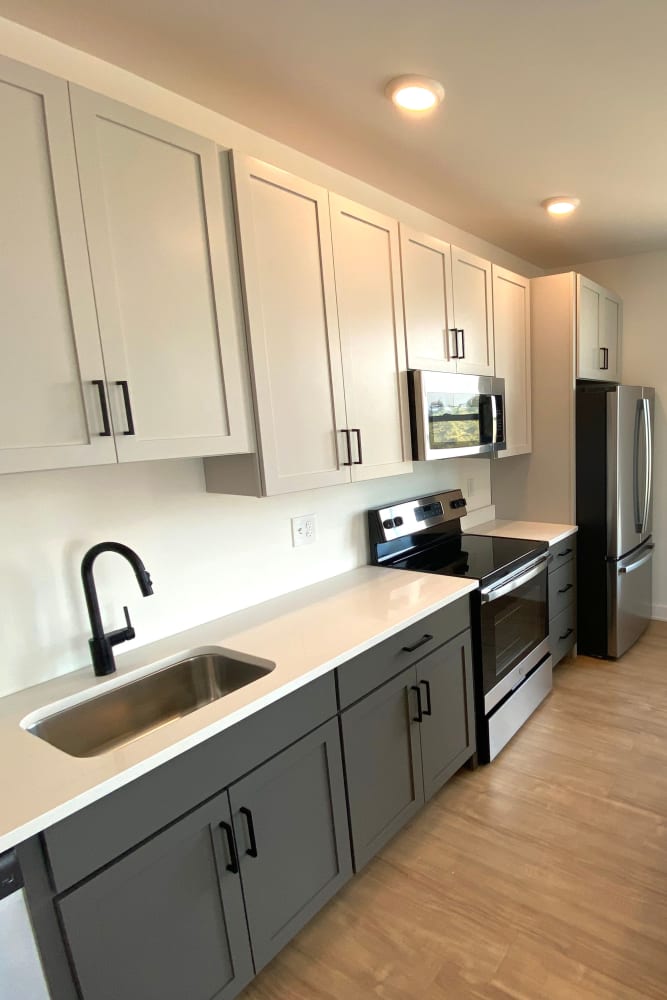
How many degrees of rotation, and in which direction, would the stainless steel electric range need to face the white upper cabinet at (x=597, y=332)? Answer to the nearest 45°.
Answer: approximately 90° to its left

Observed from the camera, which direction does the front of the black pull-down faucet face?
facing the viewer and to the right of the viewer

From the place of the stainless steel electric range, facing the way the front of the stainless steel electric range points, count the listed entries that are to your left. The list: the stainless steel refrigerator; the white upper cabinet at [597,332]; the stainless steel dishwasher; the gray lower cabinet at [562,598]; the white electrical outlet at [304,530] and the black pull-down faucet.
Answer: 3

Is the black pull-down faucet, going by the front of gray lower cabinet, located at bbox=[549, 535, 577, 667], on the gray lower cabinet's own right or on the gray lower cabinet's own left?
on the gray lower cabinet's own right

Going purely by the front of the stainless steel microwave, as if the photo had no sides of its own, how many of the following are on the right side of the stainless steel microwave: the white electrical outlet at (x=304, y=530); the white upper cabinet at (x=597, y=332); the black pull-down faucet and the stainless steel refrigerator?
2

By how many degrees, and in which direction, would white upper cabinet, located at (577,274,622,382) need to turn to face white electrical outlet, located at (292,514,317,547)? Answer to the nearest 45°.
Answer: approximately 90° to its right

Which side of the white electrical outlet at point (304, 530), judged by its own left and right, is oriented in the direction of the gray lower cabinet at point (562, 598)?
left

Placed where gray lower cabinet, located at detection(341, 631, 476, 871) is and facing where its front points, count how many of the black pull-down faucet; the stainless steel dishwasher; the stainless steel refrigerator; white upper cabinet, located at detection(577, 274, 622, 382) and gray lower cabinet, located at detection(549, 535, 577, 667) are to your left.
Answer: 3

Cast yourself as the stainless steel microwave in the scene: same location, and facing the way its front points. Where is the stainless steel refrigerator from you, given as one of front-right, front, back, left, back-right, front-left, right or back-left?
left
